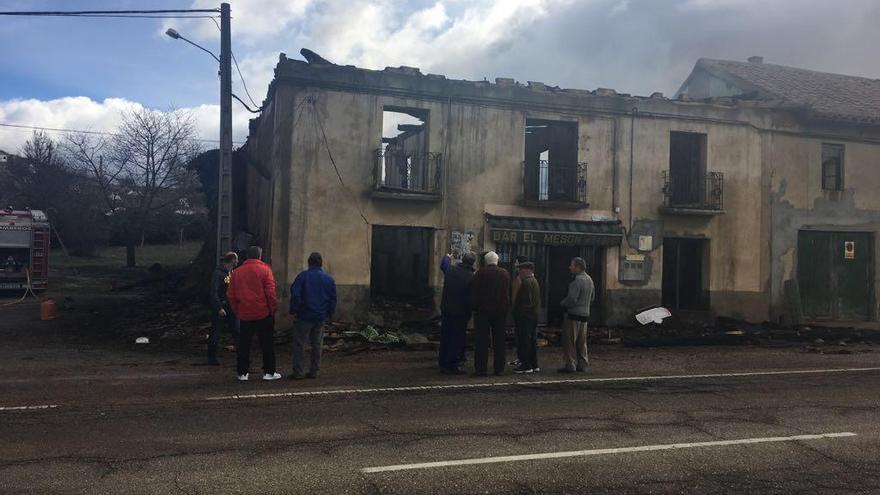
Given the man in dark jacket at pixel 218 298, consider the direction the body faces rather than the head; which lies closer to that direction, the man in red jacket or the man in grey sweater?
the man in grey sweater

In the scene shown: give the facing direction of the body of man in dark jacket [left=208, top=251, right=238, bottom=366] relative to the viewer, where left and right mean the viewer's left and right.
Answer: facing to the right of the viewer

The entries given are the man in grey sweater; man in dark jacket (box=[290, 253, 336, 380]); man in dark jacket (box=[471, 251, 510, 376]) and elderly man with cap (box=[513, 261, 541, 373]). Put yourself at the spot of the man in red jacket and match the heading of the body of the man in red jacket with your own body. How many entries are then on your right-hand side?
4

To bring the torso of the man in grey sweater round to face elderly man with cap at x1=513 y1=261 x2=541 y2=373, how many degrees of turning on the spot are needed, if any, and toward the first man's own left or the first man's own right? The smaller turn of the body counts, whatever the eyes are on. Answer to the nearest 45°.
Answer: approximately 45° to the first man's own left

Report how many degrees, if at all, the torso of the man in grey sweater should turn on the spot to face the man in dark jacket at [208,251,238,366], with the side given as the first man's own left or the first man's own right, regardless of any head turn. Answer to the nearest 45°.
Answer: approximately 45° to the first man's own left

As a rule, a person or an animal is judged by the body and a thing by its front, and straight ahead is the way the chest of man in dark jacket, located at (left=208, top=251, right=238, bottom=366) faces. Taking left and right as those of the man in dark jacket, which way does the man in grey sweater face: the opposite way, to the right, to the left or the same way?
to the left

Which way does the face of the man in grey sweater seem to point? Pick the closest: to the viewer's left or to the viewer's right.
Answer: to the viewer's left

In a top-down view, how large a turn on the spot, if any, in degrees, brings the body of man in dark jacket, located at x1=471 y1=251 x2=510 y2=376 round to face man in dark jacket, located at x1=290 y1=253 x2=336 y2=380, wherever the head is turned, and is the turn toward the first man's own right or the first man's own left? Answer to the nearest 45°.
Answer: approximately 90° to the first man's own left

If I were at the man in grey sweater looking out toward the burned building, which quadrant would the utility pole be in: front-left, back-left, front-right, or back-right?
front-left

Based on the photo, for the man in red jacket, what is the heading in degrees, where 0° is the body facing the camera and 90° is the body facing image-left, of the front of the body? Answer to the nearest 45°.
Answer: approximately 180°

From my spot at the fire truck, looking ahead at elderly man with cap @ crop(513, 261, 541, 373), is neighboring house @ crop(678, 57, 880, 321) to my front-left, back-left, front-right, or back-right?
front-left

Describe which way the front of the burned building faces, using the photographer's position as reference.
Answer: facing the viewer

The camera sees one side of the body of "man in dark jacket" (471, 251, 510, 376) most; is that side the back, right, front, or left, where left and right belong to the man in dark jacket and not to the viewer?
back

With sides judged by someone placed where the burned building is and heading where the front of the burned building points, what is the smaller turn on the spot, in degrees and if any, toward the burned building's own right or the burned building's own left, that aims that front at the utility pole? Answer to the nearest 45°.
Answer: approximately 45° to the burned building's own right

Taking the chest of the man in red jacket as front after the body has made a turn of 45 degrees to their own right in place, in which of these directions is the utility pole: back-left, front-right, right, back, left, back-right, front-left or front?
front-left

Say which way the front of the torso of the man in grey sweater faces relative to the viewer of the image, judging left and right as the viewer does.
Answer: facing away from the viewer and to the left of the viewer

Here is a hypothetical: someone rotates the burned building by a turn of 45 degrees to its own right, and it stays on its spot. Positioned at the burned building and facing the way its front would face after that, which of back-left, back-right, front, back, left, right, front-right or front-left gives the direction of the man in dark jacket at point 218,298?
front

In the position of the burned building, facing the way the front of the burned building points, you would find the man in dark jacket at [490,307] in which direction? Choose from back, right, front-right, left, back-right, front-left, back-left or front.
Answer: front

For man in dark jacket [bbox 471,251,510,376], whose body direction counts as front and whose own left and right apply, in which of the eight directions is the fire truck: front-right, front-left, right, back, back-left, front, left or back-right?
front-left

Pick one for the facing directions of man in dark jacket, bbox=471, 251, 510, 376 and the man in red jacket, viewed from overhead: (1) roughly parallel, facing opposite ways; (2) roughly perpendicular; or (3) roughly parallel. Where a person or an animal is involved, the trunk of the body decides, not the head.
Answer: roughly parallel
